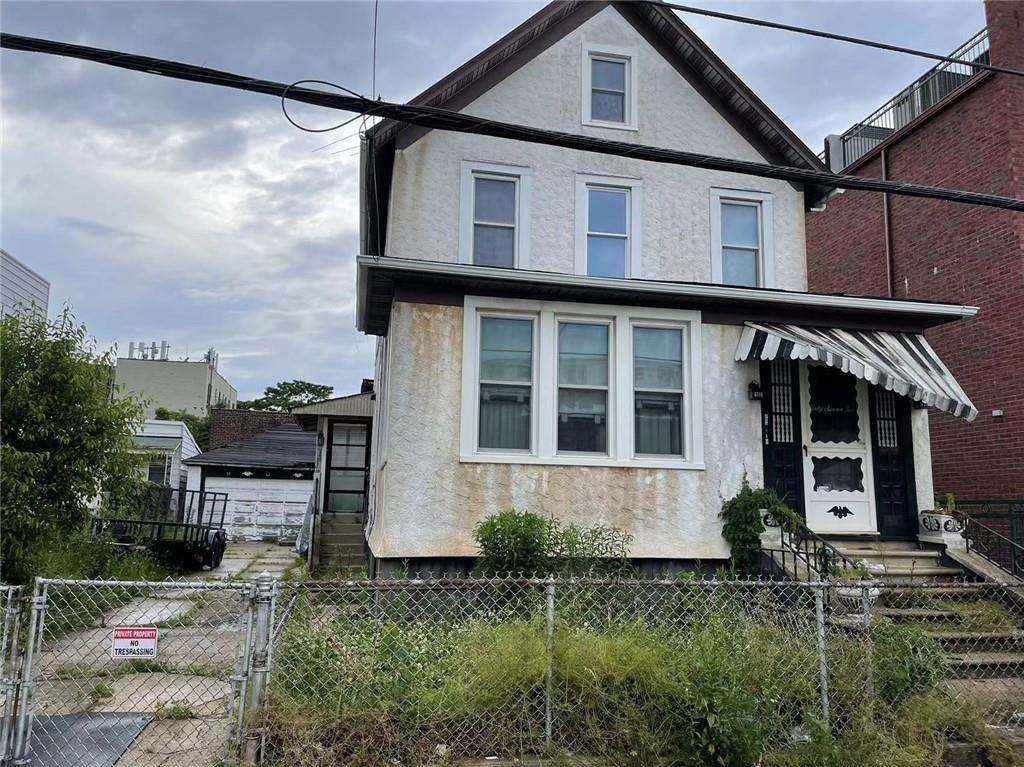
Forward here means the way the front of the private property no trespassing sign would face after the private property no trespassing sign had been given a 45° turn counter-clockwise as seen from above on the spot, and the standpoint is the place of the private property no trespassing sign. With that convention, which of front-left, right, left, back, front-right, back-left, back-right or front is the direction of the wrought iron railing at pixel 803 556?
front-left

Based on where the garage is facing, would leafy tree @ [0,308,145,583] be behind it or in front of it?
in front

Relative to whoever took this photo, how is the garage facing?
facing the viewer

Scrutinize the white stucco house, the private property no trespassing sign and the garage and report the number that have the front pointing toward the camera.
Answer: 3

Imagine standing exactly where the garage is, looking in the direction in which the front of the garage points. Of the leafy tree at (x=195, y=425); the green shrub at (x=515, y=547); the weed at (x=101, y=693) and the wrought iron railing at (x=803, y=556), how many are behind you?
1

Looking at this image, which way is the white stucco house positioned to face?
toward the camera

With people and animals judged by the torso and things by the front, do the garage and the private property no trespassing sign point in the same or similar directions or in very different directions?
same or similar directions

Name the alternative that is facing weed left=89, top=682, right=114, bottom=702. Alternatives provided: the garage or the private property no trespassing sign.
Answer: the garage

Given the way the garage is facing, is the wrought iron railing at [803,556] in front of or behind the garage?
in front

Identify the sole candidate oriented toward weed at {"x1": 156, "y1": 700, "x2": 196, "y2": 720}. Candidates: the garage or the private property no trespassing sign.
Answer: the garage

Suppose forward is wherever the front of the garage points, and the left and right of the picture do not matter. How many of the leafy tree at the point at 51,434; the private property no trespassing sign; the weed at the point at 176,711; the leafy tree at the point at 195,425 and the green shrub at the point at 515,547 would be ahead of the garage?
4

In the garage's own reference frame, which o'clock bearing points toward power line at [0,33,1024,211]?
The power line is roughly at 12 o'clock from the garage.

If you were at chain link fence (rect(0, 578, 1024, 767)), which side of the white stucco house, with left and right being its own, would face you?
front

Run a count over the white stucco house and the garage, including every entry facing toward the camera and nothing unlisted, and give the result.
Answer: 2

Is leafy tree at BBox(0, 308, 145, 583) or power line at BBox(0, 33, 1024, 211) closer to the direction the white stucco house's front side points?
the power line

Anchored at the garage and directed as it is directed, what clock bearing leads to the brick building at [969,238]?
The brick building is roughly at 11 o'clock from the garage.

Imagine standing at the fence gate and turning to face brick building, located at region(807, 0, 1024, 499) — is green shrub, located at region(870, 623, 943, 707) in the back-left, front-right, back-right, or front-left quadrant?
front-right

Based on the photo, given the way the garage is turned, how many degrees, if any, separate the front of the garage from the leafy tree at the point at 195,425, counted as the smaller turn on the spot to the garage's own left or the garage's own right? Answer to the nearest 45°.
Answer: approximately 180°

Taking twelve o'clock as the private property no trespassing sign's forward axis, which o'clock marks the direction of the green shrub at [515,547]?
The green shrub is roughly at 8 o'clock from the private property no trespassing sign.

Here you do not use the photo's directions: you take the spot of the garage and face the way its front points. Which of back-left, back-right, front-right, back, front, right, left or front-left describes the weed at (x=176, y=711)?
front

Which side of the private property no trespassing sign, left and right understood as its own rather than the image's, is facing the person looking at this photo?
front
